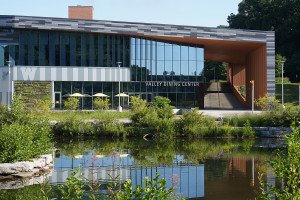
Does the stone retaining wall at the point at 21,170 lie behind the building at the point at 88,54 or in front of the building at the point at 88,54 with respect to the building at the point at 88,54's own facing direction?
in front

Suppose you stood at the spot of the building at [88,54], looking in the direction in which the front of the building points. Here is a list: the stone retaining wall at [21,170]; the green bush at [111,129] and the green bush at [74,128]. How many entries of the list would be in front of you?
3

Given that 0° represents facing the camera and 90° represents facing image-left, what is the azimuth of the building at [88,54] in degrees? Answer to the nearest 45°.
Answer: approximately 0°

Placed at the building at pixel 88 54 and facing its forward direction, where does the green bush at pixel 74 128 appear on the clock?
The green bush is roughly at 12 o'clock from the building.

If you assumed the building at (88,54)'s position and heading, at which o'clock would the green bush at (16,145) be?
The green bush is roughly at 12 o'clock from the building.

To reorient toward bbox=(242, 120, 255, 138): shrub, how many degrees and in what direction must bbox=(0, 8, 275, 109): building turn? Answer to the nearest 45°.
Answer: approximately 45° to its left

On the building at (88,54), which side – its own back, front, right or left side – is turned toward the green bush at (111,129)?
front

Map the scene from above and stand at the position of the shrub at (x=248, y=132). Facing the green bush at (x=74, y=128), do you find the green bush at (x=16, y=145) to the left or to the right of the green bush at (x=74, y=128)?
left

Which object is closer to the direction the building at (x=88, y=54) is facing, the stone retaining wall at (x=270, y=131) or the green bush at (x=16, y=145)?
the green bush
